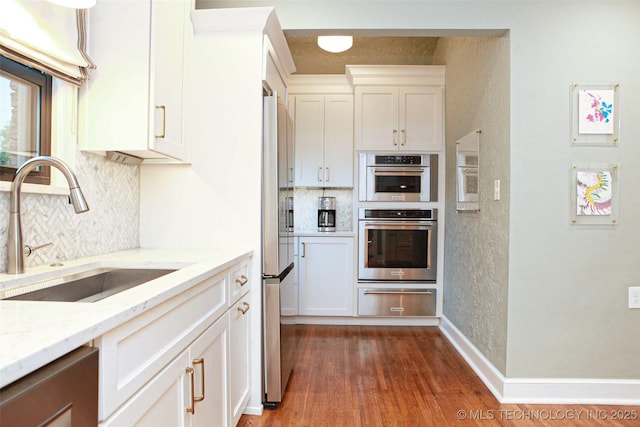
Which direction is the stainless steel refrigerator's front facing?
to the viewer's right

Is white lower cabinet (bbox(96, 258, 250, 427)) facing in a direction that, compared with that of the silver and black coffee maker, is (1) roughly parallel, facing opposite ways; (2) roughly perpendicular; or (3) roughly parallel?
roughly perpendicular

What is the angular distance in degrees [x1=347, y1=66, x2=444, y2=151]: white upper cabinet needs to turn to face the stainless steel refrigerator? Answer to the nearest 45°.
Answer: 0° — it already faces it

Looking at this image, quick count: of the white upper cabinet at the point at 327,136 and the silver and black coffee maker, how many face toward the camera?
2

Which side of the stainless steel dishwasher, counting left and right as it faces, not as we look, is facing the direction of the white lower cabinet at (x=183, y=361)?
left

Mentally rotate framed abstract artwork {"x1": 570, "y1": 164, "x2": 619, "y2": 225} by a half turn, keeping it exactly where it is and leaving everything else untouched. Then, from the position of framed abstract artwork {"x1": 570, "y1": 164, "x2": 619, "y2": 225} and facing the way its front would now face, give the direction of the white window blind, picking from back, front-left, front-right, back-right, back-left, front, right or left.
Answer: back-left

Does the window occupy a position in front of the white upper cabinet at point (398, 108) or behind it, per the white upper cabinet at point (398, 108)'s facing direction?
in front

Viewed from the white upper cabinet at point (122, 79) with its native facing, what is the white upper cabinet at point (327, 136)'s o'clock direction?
the white upper cabinet at point (327, 136) is roughly at 9 o'clock from the white upper cabinet at point (122, 79).

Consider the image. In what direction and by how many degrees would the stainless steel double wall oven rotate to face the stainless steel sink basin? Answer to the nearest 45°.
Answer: approximately 45° to its right
